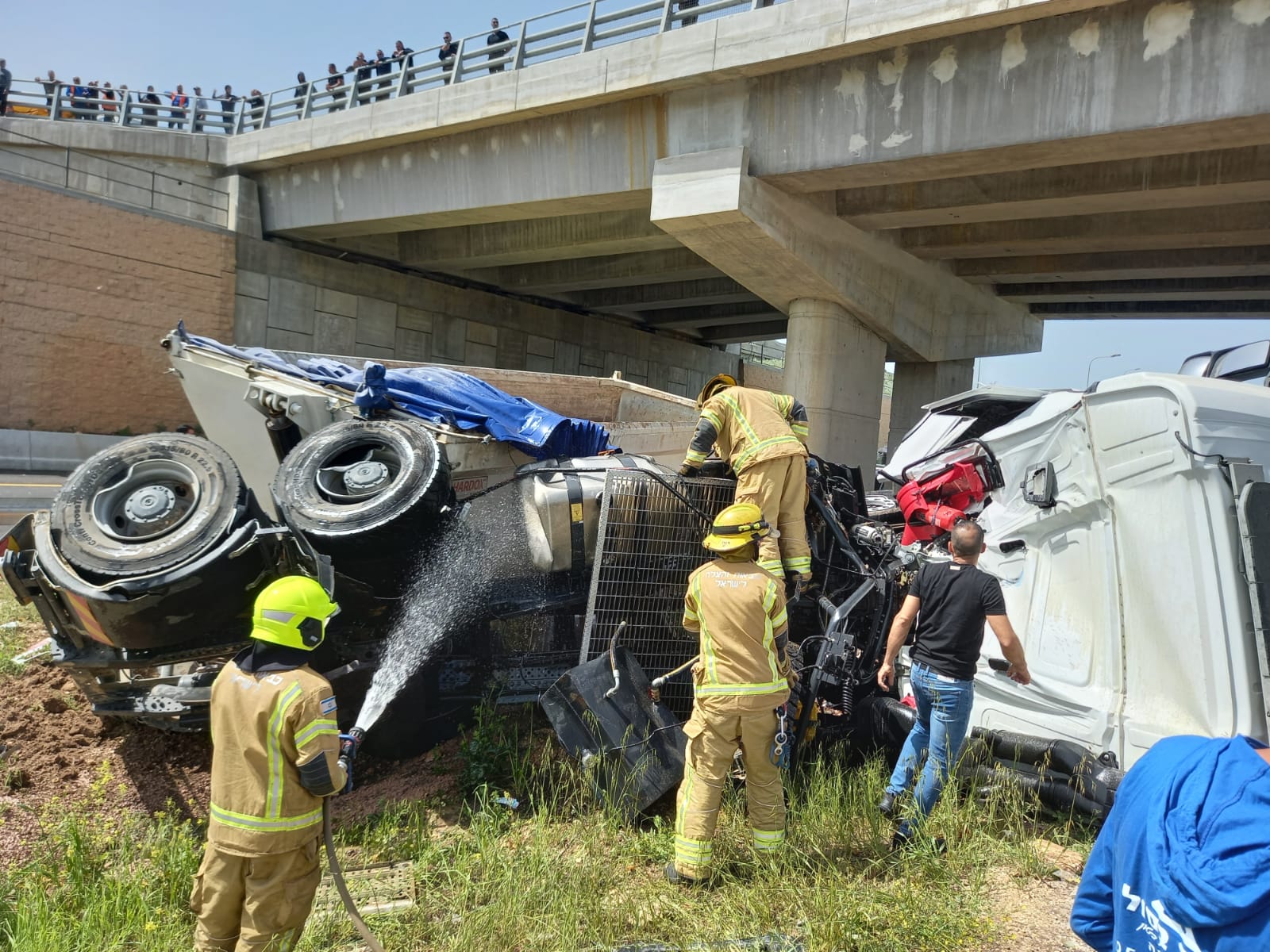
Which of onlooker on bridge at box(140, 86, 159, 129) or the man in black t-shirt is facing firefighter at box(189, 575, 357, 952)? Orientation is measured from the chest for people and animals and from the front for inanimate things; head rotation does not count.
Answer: the onlooker on bridge

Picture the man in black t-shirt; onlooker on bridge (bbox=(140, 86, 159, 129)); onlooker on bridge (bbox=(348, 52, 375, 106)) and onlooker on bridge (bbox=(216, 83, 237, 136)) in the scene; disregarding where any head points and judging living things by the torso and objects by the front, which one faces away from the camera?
the man in black t-shirt

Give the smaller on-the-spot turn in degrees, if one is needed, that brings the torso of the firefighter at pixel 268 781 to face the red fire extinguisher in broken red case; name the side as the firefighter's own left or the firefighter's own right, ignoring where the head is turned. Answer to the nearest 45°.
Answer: approximately 45° to the firefighter's own right

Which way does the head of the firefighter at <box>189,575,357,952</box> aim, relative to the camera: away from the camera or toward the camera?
away from the camera

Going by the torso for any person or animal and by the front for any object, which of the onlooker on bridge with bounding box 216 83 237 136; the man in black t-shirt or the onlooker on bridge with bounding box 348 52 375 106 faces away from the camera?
the man in black t-shirt

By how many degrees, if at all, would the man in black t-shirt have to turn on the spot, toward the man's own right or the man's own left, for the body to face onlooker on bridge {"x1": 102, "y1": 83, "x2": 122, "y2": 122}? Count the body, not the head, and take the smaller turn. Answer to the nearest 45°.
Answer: approximately 45° to the man's own left

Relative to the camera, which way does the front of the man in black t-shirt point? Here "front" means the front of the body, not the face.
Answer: away from the camera

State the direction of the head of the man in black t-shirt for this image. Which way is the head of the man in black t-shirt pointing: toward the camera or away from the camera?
away from the camera

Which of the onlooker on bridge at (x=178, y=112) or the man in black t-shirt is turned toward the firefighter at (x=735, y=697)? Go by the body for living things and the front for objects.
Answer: the onlooker on bridge

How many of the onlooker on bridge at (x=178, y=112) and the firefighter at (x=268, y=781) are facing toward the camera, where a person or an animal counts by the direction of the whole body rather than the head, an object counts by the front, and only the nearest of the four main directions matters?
1

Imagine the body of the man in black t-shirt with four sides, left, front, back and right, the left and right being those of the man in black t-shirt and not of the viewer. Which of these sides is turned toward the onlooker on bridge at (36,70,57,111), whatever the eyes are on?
left

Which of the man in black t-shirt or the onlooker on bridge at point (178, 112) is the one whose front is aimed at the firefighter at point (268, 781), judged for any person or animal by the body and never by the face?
the onlooker on bridge
